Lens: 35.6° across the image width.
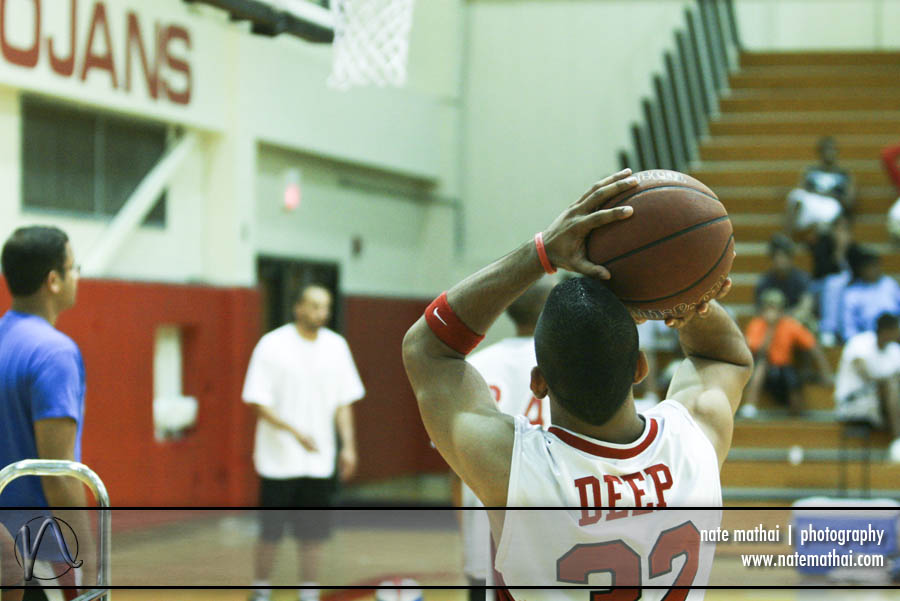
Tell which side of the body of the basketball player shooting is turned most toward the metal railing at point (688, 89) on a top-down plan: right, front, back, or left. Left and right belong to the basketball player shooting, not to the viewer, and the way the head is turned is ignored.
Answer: front

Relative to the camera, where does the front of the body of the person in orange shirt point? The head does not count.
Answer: toward the camera

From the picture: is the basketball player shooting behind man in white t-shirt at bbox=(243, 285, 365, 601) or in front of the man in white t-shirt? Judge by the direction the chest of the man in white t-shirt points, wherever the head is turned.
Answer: in front

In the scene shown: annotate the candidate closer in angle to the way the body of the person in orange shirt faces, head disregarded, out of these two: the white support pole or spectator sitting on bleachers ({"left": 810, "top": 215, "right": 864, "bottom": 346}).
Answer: the white support pole

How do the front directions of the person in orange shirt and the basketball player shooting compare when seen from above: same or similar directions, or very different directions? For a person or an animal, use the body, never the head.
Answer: very different directions

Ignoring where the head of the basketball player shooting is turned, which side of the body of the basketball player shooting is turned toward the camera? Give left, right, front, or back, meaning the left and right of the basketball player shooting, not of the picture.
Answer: back

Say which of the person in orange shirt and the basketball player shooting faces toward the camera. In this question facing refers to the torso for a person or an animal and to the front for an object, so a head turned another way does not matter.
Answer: the person in orange shirt

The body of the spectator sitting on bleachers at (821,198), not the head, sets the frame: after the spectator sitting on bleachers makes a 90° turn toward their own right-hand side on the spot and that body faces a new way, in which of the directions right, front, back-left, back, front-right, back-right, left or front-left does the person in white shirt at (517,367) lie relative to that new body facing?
back-left

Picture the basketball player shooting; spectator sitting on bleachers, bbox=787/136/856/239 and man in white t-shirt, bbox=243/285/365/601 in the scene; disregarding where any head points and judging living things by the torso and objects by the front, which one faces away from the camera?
the basketball player shooting

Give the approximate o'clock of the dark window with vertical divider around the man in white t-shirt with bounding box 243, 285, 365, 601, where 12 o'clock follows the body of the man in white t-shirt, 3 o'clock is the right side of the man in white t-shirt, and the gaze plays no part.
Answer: The dark window with vertical divider is roughly at 5 o'clock from the man in white t-shirt.

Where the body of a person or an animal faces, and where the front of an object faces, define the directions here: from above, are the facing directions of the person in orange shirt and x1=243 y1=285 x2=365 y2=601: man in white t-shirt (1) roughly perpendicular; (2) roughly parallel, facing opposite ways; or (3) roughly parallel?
roughly parallel

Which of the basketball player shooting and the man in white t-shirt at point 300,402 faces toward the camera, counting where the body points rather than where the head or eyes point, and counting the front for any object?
the man in white t-shirt

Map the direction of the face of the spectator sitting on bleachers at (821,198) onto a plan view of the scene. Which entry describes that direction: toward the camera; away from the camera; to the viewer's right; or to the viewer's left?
toward the camera

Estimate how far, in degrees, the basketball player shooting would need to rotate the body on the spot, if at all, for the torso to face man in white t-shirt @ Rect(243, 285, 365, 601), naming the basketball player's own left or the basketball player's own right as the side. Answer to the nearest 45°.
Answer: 0° — they already face them

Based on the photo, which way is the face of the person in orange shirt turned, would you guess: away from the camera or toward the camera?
toward the camera

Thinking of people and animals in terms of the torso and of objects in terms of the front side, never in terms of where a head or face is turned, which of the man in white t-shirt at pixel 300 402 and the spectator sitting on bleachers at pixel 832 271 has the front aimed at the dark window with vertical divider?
the spectator sitting on bleachers

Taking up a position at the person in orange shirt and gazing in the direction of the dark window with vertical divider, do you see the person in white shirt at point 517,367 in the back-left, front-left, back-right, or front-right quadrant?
front-left

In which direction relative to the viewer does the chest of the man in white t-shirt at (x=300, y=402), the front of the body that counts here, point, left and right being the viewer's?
facing the viewer

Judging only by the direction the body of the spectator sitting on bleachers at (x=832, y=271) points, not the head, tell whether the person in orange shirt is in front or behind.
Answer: in front

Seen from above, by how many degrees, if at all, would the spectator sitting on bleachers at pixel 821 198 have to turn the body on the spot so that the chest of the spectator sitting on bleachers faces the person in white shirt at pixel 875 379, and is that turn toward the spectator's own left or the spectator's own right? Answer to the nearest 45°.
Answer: approximately 45° to the spectator's own left
